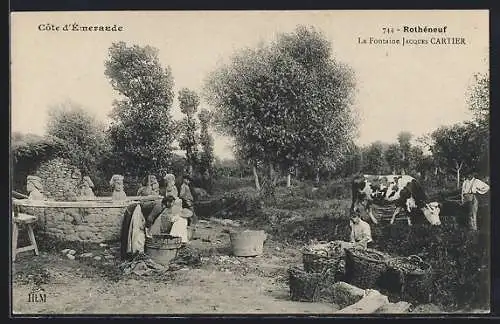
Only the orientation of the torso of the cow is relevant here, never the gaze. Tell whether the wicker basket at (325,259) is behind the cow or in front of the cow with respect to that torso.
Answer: behind

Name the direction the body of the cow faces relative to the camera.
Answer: to the viewer's right

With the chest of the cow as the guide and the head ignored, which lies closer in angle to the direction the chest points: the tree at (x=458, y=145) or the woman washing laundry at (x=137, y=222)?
the tree

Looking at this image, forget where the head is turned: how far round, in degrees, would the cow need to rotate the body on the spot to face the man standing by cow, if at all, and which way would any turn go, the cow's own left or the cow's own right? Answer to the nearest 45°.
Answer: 0° — it already faces them
